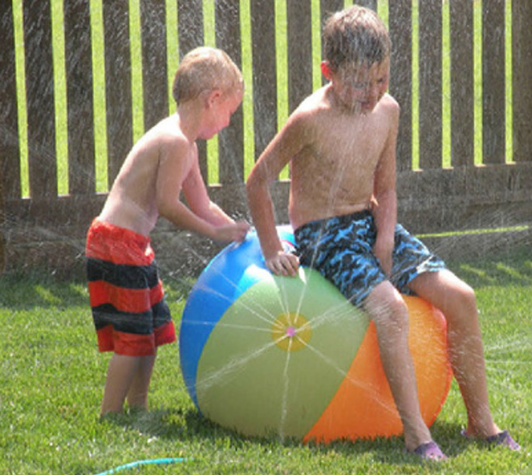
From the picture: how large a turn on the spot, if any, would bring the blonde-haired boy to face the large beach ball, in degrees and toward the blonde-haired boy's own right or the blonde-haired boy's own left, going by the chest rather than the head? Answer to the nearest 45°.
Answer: approximately 45° to the blonde-haired boy's own right

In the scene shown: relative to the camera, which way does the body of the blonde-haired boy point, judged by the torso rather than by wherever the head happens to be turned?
to the viewer's right

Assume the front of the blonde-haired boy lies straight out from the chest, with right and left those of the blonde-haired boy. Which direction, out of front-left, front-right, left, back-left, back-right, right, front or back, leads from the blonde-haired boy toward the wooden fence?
left
